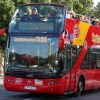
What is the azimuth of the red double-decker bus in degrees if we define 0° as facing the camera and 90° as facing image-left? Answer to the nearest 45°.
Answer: approximately 45°

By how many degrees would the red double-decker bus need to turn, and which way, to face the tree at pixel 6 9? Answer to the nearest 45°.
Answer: approximately 135° to its right
